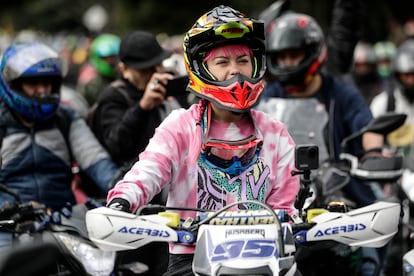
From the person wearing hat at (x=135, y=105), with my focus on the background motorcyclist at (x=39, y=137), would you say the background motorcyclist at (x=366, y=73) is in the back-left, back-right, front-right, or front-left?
back-right

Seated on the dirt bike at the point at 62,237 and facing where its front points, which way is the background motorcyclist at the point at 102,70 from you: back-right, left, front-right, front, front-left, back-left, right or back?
back-left

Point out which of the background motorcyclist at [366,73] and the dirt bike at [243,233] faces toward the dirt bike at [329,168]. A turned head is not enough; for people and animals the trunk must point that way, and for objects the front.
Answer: the background motorcyclist

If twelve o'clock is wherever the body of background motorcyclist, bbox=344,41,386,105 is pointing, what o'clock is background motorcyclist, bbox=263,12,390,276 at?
background motorcyclist, bbox=263,12,390,276 is roughly at 12 o'clock from background motorcyclist, bbox=344,41,386,105.

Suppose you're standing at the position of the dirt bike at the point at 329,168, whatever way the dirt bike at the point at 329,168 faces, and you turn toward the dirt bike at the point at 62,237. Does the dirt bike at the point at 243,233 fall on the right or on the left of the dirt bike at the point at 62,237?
left

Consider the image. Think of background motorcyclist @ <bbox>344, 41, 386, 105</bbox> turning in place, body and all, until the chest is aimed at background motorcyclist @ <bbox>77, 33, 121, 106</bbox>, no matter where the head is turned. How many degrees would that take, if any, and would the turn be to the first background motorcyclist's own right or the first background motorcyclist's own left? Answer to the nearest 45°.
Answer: approximately 45° to the first background motorcyclist's own right

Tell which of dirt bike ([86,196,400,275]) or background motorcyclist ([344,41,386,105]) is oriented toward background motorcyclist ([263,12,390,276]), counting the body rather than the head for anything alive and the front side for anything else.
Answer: background motorcyclist ([344,41,386,105])

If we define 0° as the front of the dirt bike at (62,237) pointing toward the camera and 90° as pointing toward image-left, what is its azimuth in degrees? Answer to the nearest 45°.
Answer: approximately 315°

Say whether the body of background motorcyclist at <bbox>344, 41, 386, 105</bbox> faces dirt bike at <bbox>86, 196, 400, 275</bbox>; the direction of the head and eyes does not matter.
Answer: yes
